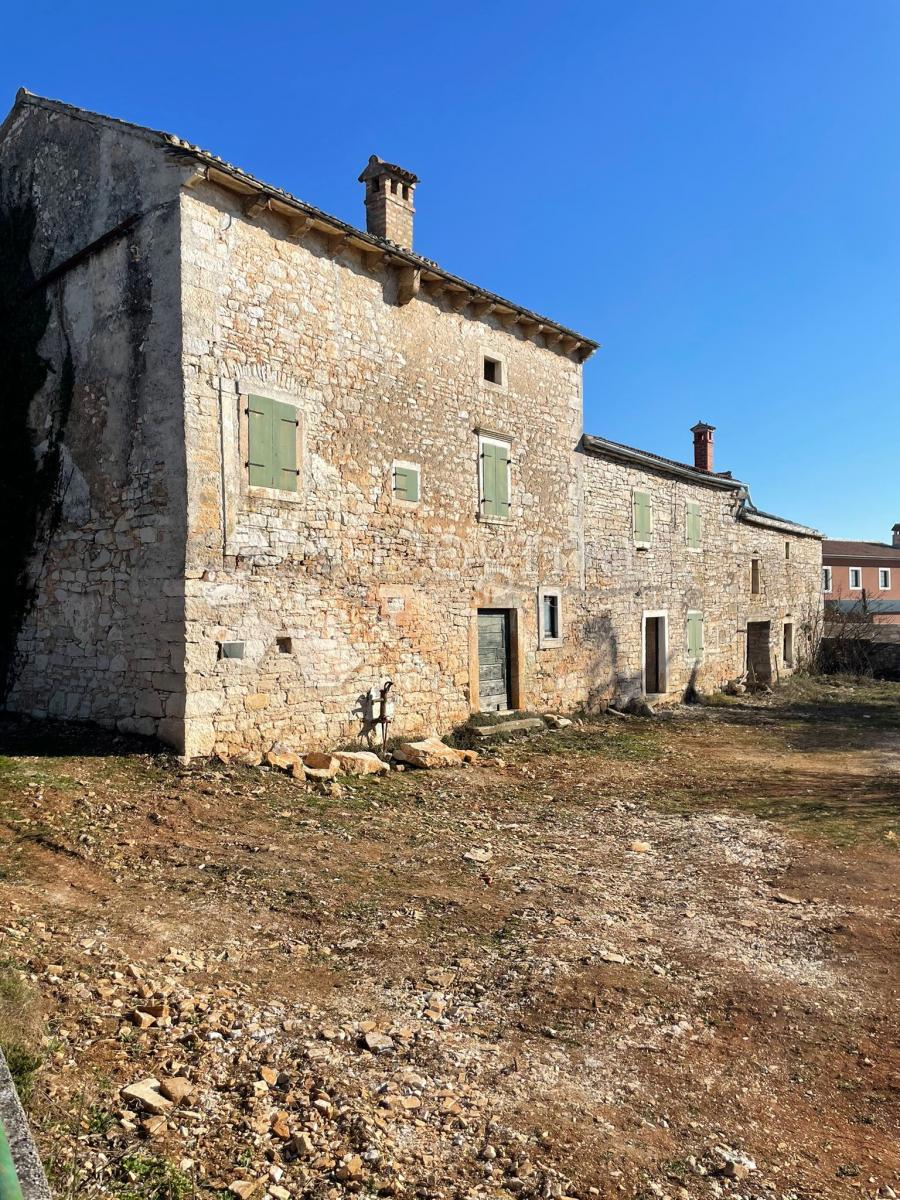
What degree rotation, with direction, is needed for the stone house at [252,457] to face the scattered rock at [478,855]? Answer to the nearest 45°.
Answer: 0° — it already faces it

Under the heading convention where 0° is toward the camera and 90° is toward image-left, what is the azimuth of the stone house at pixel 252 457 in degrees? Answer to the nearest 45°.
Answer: approximately 315°

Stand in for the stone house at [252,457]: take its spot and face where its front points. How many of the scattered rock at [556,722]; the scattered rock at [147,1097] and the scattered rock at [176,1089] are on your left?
1

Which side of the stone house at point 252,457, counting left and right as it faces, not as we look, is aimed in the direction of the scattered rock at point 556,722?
front

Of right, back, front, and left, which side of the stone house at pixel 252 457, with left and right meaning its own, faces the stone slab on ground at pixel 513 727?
front

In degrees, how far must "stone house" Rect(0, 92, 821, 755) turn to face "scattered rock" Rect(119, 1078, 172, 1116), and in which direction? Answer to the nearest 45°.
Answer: approximately 45° to its right

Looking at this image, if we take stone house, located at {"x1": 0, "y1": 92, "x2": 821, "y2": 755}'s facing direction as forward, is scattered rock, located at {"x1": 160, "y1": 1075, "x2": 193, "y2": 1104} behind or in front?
in front
